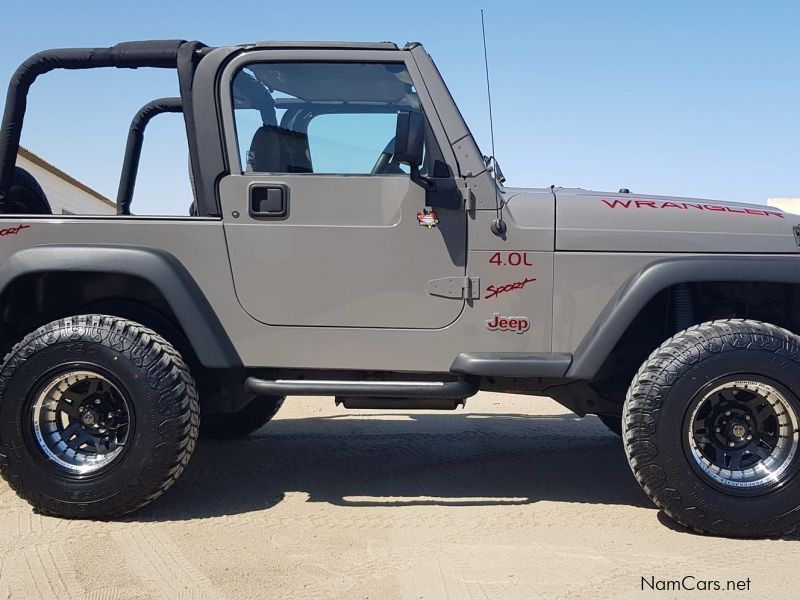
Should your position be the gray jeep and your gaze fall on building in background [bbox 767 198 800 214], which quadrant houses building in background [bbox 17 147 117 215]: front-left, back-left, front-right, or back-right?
front-left

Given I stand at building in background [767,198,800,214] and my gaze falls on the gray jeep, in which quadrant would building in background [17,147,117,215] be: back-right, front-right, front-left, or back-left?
front-right

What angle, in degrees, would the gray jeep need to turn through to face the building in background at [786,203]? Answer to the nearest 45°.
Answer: approximately 45° to its left

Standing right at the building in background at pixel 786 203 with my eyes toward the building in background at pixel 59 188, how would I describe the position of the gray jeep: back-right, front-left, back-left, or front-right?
front-left

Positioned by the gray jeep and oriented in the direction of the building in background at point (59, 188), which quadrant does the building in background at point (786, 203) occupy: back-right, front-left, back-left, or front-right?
front-right

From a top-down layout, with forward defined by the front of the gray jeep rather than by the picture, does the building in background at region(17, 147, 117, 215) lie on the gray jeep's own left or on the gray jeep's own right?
on the gray jeep's own left

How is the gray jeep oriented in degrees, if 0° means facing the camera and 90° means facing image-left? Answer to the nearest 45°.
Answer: approximately 270°
